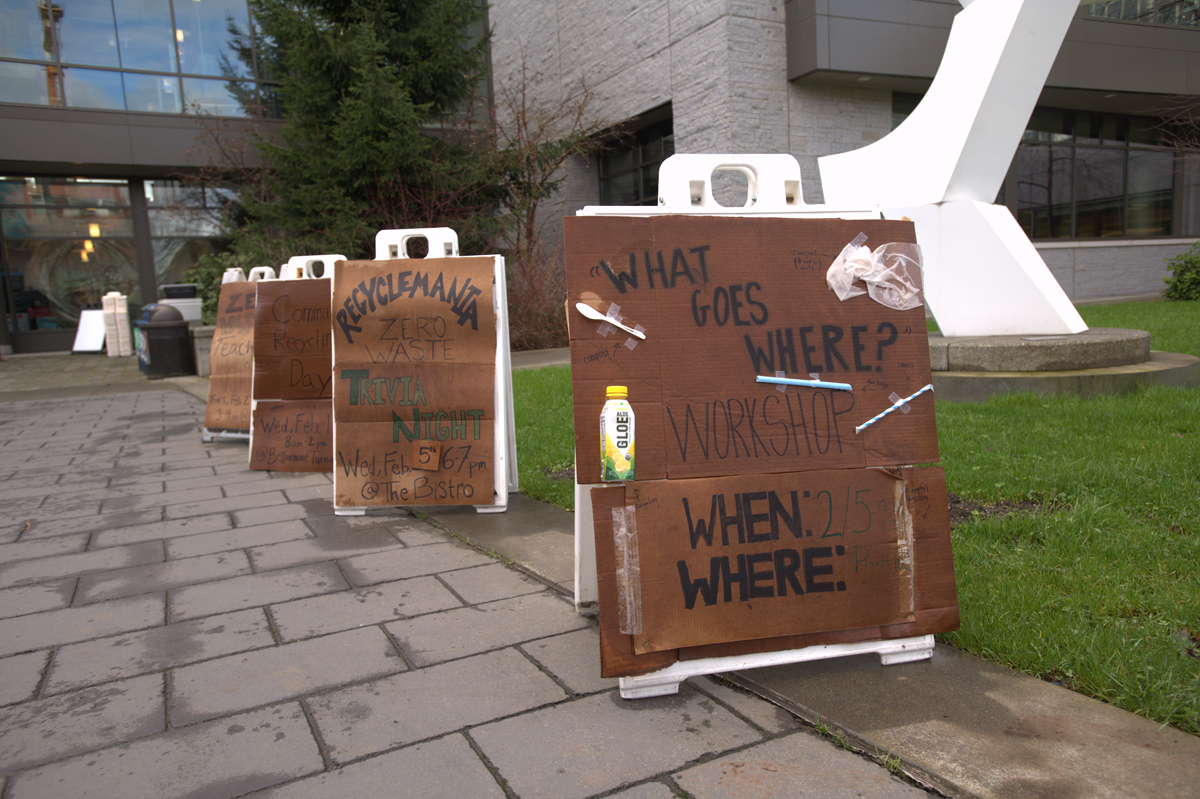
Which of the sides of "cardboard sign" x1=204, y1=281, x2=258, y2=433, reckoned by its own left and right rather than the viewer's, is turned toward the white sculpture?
left

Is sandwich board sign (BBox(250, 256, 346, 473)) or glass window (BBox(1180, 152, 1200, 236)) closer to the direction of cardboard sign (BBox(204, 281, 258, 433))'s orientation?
the sandwich board sign

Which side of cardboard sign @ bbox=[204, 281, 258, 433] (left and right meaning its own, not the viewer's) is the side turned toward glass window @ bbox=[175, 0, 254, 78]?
back

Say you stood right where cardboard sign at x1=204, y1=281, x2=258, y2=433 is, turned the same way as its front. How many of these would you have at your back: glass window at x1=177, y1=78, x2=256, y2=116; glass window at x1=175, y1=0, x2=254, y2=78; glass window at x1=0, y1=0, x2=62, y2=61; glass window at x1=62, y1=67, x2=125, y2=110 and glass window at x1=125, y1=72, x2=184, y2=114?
5

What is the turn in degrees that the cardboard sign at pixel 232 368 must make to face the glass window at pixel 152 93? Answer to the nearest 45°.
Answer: approximately 180°

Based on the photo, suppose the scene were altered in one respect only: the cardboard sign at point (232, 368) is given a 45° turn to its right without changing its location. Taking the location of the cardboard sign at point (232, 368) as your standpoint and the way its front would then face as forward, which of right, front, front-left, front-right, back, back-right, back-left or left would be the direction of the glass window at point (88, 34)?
back-right

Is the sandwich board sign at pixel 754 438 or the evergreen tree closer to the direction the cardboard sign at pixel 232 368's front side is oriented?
the sandwich board sign

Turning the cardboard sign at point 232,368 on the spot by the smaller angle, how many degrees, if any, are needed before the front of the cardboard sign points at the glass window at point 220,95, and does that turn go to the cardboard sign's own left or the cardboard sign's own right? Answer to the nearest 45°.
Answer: approximately 180°

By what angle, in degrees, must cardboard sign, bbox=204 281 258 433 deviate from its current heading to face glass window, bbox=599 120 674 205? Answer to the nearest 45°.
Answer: approximately 135° to its left

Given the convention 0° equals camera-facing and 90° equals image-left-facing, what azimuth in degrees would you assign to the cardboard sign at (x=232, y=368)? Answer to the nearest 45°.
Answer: approximately 0°

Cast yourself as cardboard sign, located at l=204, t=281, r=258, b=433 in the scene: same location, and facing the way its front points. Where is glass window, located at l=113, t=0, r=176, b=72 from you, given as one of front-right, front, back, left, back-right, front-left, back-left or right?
back

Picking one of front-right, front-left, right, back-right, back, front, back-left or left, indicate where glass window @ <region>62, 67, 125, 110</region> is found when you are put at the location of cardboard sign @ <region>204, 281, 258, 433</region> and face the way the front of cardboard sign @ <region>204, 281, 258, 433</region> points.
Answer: back

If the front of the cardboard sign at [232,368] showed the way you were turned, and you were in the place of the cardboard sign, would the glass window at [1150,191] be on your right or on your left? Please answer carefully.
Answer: on your left
